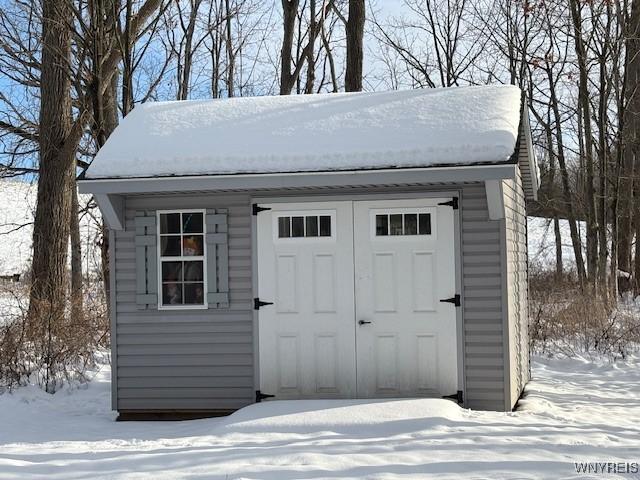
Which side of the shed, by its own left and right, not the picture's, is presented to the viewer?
front

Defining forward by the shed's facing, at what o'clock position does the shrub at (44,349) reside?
The shrub is roughly at 4 o'clock from the shed.
